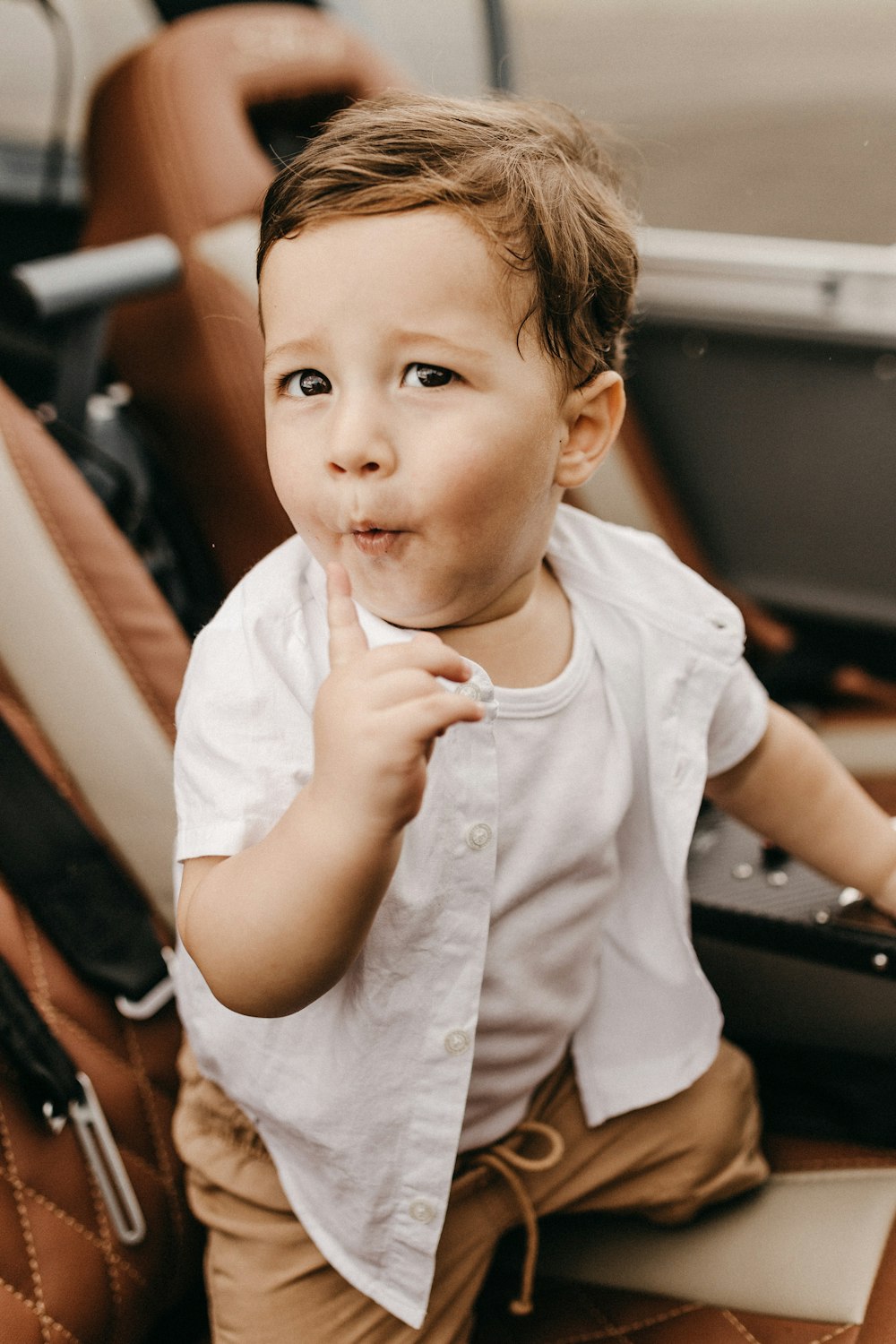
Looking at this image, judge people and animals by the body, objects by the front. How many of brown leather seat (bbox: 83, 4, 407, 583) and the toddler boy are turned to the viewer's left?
0

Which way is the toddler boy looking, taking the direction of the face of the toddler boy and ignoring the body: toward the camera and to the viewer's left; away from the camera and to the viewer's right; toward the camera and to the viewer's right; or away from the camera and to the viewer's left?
toward the camera and to the viewer's left

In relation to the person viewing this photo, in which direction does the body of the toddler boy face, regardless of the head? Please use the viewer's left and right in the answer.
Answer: facing the viewer

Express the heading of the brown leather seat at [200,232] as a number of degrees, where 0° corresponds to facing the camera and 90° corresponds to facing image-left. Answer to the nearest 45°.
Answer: approximately 315°

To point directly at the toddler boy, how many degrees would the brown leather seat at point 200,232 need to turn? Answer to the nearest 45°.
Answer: approximately 45° to its right

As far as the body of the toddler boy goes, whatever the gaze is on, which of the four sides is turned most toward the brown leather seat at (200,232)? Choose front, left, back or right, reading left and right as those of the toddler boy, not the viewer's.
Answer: back
